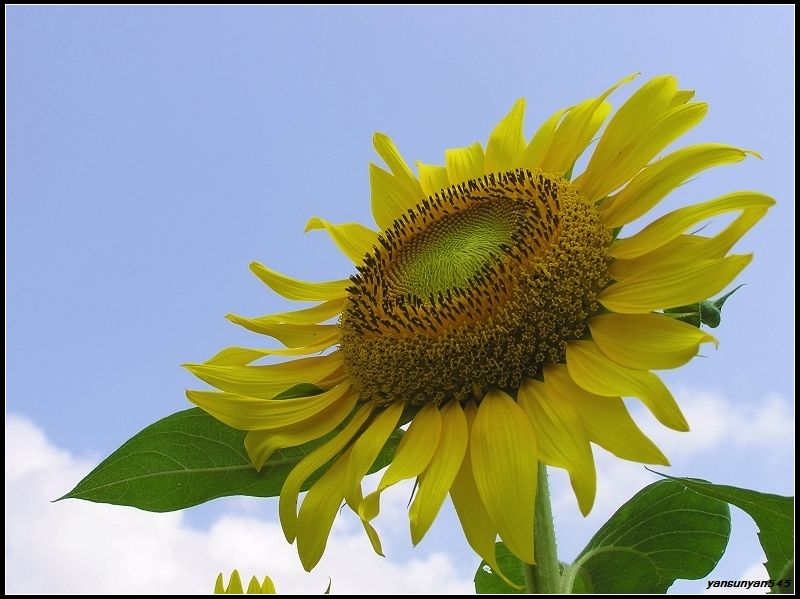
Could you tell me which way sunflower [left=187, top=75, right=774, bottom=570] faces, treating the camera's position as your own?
facing the viewer and to the left of the viewer
